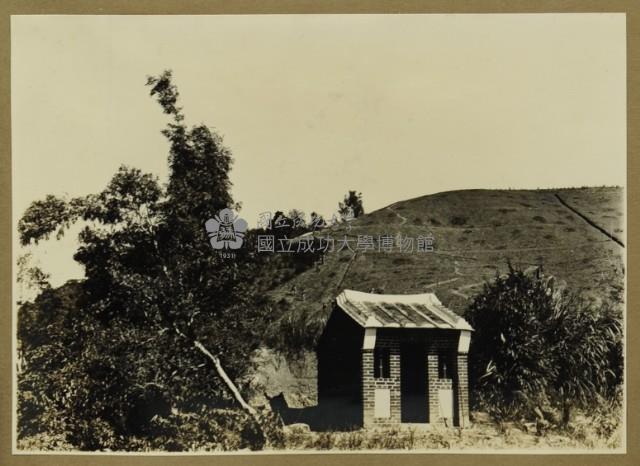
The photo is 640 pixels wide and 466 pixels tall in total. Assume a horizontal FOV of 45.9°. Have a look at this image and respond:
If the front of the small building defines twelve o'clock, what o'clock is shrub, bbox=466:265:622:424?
The shrub is roughly at 10 o'clock from the small building.

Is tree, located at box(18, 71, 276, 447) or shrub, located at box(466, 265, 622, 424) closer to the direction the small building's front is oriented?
the shrub

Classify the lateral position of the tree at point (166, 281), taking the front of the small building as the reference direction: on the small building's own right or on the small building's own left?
on the small building's own right

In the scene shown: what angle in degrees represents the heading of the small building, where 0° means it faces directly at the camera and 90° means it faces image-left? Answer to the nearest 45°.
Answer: approximately 315°
